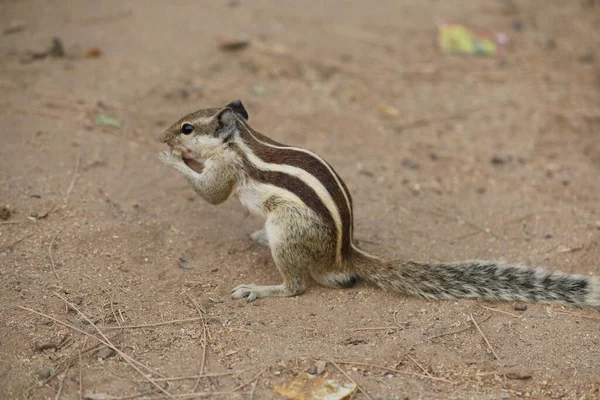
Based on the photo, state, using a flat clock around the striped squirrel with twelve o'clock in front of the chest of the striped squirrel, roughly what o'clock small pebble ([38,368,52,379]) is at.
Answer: The small pebble is roughly at 10 o'clock from the striped squirrel.

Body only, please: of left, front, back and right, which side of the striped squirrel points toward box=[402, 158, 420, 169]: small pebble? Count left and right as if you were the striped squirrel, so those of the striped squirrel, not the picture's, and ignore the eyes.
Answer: right

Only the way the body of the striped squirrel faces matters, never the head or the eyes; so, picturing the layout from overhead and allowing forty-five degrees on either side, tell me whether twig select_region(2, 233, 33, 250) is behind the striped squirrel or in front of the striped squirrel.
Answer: in front

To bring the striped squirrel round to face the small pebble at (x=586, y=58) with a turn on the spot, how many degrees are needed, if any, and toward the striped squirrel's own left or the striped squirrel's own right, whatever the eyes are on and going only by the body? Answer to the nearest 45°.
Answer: approximately 135° to the striped squirrel's own right

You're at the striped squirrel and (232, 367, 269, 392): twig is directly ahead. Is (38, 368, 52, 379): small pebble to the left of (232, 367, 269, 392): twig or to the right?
right

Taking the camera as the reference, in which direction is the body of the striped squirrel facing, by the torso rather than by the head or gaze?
to the viewer's left

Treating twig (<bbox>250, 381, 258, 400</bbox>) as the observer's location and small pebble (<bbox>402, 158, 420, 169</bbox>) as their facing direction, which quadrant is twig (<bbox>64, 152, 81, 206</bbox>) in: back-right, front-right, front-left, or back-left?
front-left

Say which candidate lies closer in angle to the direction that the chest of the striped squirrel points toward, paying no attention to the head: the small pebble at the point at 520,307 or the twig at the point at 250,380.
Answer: the twig

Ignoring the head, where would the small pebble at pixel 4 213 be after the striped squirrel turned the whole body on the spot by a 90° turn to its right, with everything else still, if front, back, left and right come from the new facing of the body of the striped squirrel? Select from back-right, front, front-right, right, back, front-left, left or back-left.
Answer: left

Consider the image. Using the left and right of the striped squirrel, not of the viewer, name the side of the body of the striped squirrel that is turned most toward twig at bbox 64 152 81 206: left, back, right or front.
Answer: front

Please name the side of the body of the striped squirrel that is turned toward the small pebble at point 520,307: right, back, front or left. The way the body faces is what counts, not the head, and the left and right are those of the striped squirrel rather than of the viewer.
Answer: back

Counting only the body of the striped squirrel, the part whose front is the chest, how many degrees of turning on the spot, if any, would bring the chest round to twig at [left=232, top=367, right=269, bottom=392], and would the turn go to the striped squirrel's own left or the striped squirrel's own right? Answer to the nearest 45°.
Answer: approximately 90° to the striped squirrel's own left

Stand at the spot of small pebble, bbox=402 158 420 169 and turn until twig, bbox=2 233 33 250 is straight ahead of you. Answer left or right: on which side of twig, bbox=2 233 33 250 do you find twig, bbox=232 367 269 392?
left
